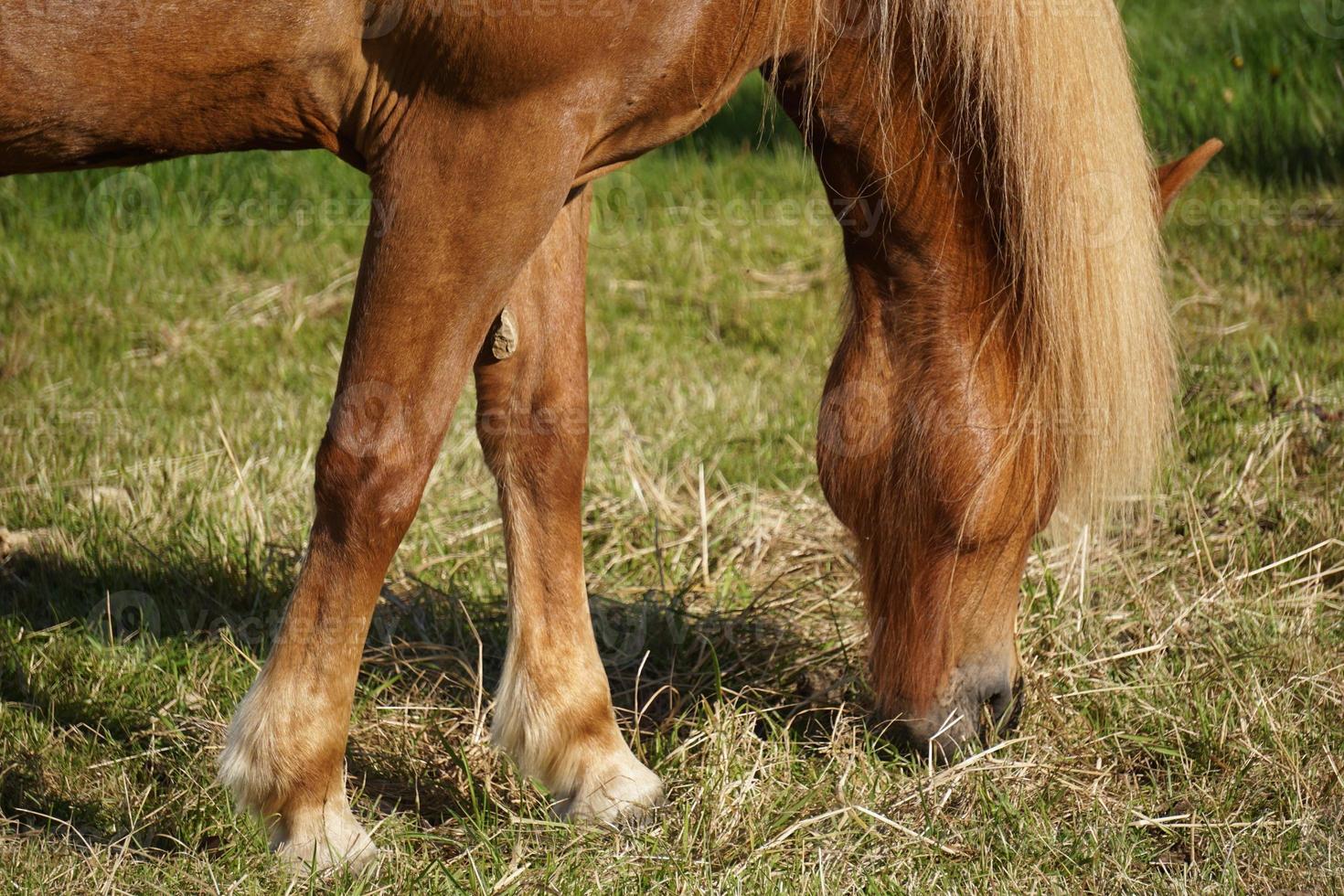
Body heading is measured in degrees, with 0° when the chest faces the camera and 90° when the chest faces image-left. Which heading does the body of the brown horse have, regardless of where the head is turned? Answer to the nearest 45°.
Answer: approximately 270°
